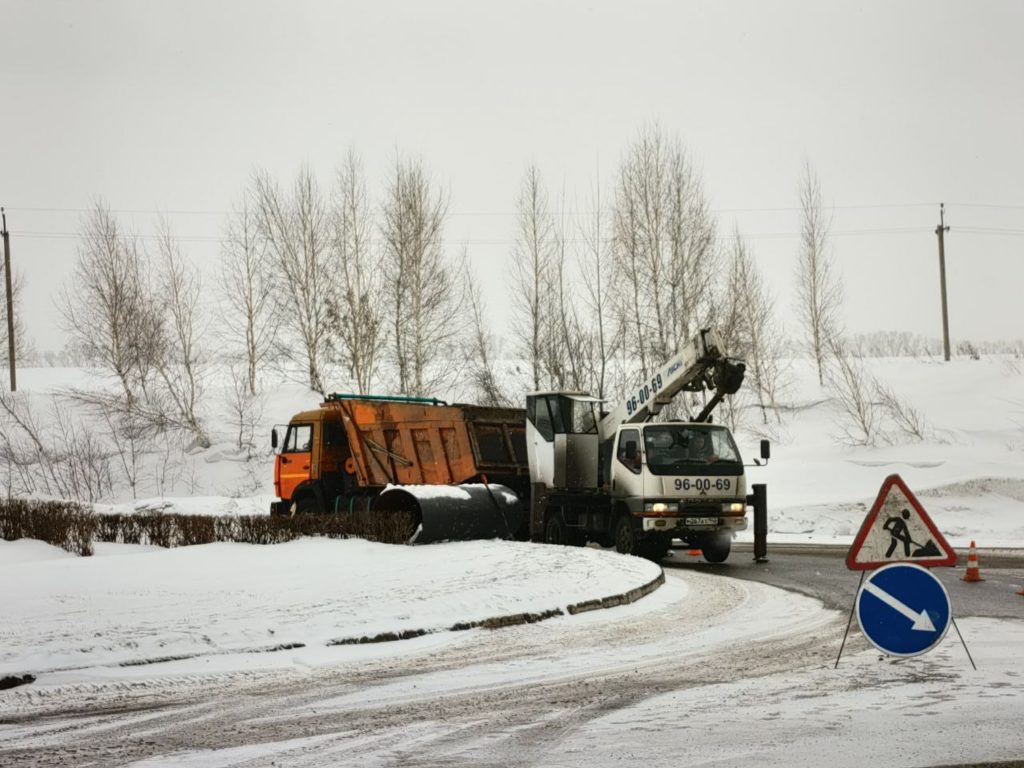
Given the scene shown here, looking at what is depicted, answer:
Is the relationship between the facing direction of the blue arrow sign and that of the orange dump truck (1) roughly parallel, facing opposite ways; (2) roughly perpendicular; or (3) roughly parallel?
roughly perpendicular

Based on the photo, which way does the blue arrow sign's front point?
toward the camera

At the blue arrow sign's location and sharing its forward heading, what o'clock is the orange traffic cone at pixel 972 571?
The orange traffic cone is roughly at 6 o'clock from the blue arrow sign.

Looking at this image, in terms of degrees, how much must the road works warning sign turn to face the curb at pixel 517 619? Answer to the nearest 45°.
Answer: approximately 135° to its right

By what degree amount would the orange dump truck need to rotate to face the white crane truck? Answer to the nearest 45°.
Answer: approximately 135° to its left

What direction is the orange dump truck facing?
to the viewer's left

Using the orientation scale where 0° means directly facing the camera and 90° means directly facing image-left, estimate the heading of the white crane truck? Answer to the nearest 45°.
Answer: approximately 315°

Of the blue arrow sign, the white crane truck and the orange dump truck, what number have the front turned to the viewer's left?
1

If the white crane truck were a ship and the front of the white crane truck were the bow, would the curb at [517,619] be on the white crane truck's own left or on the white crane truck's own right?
on the white crane truck's own right

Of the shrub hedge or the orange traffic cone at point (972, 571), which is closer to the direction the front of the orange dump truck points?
the shrub hedge

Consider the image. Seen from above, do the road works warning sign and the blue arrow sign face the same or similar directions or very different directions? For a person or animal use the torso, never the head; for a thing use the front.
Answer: same or similar directions

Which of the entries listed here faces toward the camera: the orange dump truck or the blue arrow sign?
the blue arrow sign

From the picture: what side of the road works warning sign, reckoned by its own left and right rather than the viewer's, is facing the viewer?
front

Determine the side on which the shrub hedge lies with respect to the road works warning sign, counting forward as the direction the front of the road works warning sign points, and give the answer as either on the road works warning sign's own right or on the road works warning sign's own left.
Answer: on the road works warning sign's own right

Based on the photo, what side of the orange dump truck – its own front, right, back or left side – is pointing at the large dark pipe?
left
